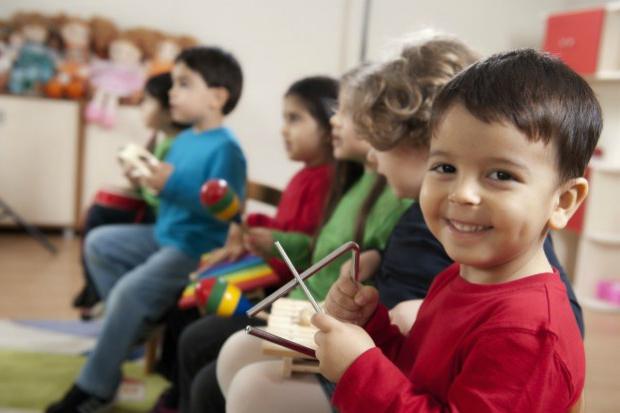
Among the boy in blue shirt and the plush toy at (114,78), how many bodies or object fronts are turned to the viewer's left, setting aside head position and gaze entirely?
1

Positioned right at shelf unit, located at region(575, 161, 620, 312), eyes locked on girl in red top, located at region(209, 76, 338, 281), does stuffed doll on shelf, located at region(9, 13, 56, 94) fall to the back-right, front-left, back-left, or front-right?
front-right

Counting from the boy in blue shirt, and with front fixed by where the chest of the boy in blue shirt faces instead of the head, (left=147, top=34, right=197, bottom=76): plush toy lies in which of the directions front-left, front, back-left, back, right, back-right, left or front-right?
right

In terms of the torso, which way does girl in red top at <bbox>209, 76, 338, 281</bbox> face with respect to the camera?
to the viewer's left

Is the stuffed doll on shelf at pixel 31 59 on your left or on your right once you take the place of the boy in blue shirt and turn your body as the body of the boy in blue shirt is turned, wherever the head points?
on your right

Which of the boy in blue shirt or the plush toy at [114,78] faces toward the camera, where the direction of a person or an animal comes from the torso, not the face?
the plush toy

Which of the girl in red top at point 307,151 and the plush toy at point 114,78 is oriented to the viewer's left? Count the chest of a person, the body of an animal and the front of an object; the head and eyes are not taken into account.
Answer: the girl in red top

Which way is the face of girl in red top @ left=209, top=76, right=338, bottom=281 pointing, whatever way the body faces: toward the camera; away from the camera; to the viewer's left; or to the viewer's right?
to the viewer's left

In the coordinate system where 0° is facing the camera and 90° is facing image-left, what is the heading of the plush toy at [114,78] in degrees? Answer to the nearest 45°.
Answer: approximately 0°

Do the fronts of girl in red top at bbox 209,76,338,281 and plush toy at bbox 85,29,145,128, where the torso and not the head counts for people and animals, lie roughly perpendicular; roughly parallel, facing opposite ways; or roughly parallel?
roughly perpendicular

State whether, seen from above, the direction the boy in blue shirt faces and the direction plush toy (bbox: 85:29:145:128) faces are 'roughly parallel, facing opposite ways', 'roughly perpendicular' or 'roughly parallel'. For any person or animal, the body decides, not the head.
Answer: roughly perpendicular

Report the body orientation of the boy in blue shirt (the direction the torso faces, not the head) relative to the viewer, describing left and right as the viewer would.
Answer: facing to the left of the viewer

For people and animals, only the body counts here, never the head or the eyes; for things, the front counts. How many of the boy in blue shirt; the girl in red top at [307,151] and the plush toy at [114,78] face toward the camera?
1

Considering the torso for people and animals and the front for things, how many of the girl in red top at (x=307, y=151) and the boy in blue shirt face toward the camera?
0
